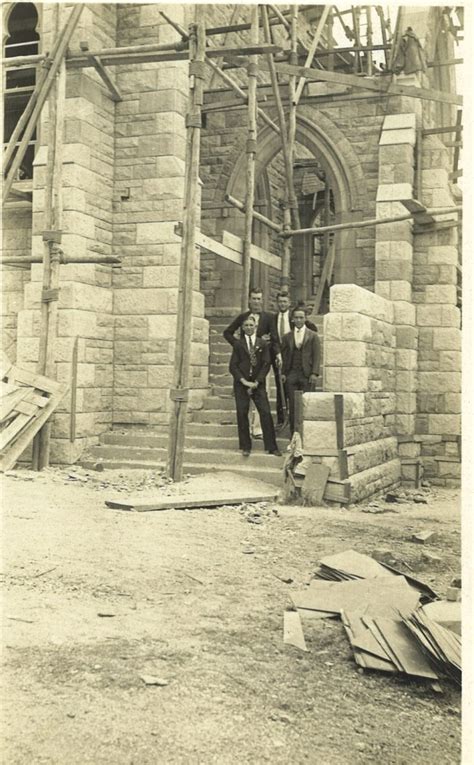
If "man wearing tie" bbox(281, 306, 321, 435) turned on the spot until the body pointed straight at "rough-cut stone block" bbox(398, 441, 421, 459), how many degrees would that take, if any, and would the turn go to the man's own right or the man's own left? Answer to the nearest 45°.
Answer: approximately 135° to the man's own left

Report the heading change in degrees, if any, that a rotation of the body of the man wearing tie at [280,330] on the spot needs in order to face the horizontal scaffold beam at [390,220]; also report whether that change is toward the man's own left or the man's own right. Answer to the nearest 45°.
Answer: approximately 135° to the man's own left

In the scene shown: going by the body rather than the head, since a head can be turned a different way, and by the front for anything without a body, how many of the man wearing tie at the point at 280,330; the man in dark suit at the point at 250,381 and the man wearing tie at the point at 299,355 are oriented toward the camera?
3

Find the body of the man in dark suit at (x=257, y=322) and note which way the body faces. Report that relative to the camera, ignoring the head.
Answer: toward the camera

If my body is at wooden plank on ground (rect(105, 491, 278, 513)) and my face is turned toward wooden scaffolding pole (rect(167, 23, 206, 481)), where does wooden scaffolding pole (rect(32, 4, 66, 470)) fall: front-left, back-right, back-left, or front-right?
front-left

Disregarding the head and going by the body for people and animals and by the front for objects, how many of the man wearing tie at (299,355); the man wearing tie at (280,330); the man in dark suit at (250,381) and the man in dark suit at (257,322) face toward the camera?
4

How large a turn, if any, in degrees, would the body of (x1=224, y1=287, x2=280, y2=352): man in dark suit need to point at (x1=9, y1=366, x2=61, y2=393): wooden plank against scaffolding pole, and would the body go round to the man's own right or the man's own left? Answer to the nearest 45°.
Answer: approximately 90° to the man's own right

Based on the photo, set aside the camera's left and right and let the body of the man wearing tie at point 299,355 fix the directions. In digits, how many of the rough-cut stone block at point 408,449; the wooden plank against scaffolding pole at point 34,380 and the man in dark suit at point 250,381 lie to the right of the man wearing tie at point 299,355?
2

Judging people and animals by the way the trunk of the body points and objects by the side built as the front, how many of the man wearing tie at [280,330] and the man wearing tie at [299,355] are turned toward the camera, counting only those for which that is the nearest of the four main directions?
2

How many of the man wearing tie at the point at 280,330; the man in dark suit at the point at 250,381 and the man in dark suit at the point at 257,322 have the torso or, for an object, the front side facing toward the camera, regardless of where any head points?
3

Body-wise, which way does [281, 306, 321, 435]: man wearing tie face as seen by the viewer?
toward the camera

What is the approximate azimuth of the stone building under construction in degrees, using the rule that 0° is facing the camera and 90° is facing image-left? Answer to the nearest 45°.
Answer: approximately 0°

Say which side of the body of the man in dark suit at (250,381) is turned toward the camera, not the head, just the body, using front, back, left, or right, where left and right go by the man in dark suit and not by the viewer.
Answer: front

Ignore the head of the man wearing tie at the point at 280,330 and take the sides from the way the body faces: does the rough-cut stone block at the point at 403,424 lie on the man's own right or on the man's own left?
on the man's own left
